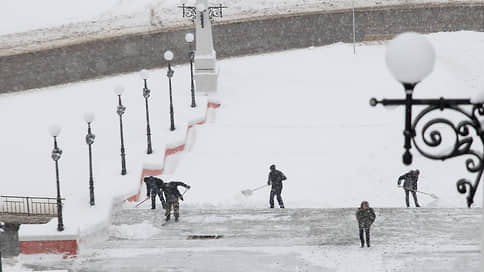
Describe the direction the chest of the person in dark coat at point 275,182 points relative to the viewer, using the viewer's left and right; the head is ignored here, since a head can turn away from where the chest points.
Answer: facing away from the viewer and to the left of the viewer

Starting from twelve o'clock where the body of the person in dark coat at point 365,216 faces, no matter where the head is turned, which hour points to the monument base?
The monument base is roughly at 5 o'clock from the person in dark coat.

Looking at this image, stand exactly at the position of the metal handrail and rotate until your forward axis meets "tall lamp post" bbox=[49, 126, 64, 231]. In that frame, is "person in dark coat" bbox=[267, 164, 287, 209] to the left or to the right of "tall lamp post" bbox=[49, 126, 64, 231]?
left

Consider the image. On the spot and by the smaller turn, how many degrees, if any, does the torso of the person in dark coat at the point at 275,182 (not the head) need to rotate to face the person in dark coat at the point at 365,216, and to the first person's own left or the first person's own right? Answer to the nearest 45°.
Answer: approximately 180°

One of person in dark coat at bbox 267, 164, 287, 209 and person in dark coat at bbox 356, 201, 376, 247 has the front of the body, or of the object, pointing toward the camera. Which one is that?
person in dark coat at bbox 356, 201, 376, 247

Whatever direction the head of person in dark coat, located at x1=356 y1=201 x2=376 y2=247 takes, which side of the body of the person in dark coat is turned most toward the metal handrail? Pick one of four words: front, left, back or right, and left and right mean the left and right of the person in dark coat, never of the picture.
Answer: right

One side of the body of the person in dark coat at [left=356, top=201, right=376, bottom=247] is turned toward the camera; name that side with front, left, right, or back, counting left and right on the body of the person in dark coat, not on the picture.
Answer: front

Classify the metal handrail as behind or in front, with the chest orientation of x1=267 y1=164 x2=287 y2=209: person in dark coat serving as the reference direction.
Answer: in front

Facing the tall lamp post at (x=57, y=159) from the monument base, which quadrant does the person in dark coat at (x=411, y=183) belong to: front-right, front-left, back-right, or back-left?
front-left

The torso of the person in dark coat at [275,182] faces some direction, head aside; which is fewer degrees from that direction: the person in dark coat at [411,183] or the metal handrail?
the metal handrail

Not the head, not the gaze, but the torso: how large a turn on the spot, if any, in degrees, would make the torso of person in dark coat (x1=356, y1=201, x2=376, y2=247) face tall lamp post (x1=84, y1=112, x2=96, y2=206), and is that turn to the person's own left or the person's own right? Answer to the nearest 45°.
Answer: approximately 90° to the person's own right

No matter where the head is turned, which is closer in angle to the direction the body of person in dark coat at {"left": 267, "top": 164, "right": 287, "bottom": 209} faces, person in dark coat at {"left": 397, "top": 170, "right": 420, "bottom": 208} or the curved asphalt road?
the curved asphalt road

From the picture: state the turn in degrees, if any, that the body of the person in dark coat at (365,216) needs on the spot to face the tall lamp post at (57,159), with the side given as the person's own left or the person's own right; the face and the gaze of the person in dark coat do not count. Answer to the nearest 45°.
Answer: approximately 90° to the person's own right

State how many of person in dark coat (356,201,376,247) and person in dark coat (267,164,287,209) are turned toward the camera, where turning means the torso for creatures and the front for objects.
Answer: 1
